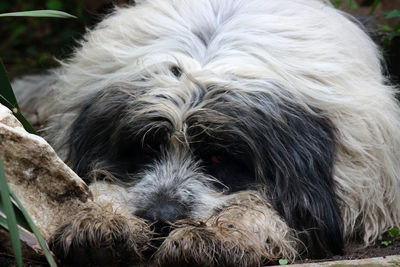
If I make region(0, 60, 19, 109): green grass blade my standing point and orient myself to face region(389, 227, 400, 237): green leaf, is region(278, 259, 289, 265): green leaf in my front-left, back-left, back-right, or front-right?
front-right

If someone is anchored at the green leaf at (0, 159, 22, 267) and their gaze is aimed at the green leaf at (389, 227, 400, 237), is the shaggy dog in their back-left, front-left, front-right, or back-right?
front-left

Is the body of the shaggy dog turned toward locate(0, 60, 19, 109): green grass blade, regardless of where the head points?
no

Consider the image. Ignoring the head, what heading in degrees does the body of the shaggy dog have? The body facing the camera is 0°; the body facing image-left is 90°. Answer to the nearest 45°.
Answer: approximately 0°

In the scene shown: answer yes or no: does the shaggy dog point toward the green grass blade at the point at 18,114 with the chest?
no

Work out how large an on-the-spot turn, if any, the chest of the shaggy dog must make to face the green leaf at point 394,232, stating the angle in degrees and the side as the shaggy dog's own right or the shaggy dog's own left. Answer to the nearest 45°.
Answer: approximately 90° to the shaggy dog's own left

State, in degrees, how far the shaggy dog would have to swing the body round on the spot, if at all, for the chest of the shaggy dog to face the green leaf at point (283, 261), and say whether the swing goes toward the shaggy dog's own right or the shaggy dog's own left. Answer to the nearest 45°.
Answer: approximately 45° to the shaggy dog's own left

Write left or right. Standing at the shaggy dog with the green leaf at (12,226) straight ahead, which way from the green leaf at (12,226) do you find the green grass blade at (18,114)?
right

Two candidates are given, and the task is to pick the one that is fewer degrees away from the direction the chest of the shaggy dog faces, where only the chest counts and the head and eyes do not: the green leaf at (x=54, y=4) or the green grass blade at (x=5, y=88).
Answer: the green grass blade
